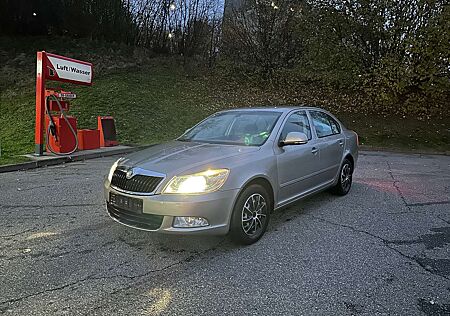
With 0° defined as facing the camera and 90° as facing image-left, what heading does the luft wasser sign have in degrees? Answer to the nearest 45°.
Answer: approximately 315°

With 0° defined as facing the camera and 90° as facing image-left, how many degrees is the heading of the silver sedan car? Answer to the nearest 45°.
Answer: approximately 45°
